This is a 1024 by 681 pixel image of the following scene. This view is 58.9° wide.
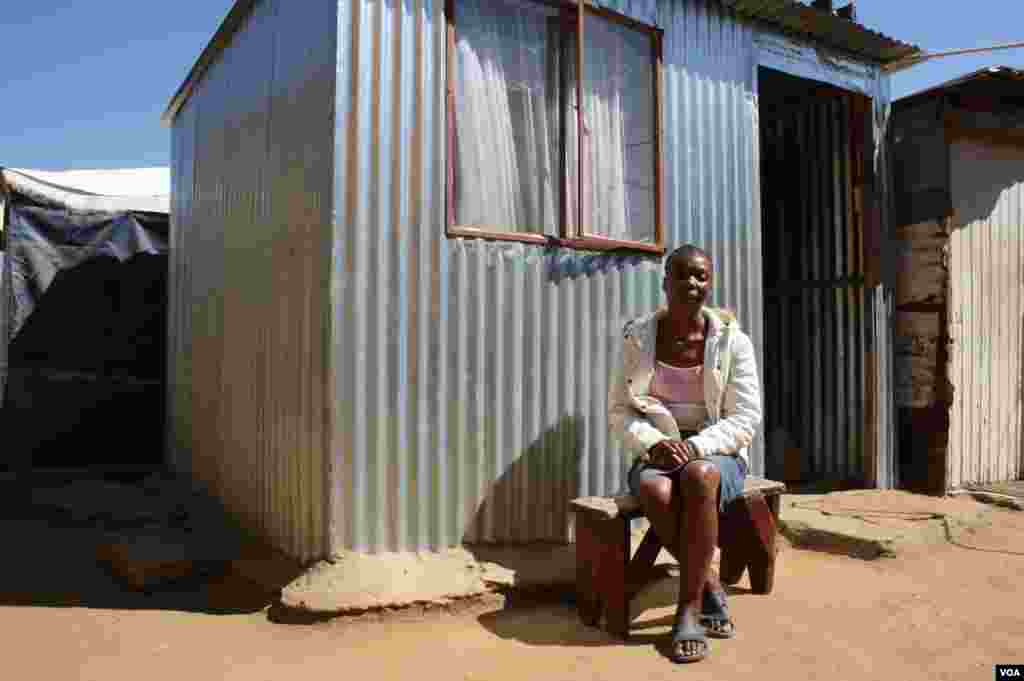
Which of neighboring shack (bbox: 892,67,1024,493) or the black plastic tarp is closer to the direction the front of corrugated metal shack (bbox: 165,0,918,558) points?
the neighboring shack

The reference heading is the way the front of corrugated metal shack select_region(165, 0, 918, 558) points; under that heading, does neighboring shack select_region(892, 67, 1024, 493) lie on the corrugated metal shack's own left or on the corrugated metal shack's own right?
on the corrugated metal shack's own left

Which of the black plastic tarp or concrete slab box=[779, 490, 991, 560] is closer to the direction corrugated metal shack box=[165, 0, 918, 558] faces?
the concrete slab

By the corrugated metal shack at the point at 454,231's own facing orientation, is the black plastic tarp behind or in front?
behind

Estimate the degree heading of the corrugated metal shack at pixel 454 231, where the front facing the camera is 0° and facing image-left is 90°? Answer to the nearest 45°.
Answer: approximately 315°
